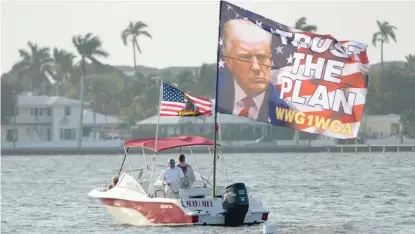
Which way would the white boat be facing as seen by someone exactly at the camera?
facing away from the viewer and to the left of the viewer

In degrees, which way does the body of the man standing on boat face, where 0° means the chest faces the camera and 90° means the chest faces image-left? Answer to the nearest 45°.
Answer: approximately 0°
